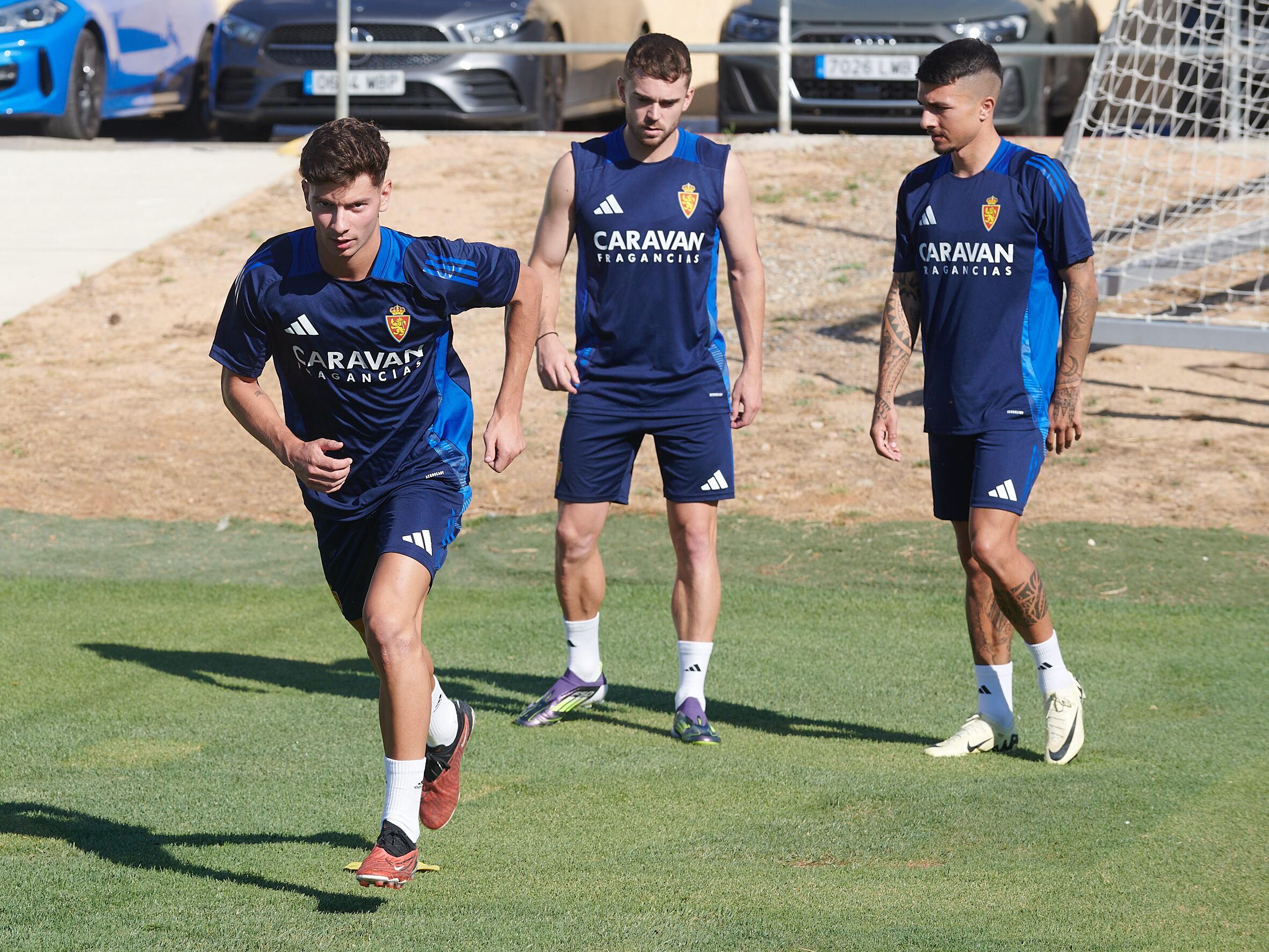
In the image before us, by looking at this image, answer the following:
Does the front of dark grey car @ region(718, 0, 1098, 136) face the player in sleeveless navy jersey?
yes

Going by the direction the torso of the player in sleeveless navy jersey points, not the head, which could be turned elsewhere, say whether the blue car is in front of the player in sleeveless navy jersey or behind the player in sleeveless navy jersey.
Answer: behind

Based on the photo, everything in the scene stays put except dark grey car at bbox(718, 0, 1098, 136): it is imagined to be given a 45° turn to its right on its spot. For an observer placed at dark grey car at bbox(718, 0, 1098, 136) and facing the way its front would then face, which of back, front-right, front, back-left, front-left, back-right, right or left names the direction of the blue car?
front-right

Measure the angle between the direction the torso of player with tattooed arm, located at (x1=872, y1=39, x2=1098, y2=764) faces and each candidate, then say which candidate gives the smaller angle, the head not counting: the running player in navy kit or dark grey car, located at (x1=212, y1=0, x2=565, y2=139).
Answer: the running player in navy kit

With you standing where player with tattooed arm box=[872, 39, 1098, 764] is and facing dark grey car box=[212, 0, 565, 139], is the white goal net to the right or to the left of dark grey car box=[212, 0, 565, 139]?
right

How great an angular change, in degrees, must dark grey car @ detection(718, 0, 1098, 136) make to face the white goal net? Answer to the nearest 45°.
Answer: approximately 45° to its left

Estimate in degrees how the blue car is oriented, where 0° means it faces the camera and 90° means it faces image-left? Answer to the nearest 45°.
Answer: approximately 45°

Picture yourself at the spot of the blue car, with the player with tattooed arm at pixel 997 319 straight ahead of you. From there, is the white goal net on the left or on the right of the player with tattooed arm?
left

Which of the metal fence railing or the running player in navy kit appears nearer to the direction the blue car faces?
the running player in navy kit

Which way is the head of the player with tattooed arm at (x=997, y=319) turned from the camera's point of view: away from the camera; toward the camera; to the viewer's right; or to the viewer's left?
to the viewer's left

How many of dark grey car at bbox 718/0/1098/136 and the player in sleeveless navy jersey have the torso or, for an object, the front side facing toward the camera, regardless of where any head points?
2
